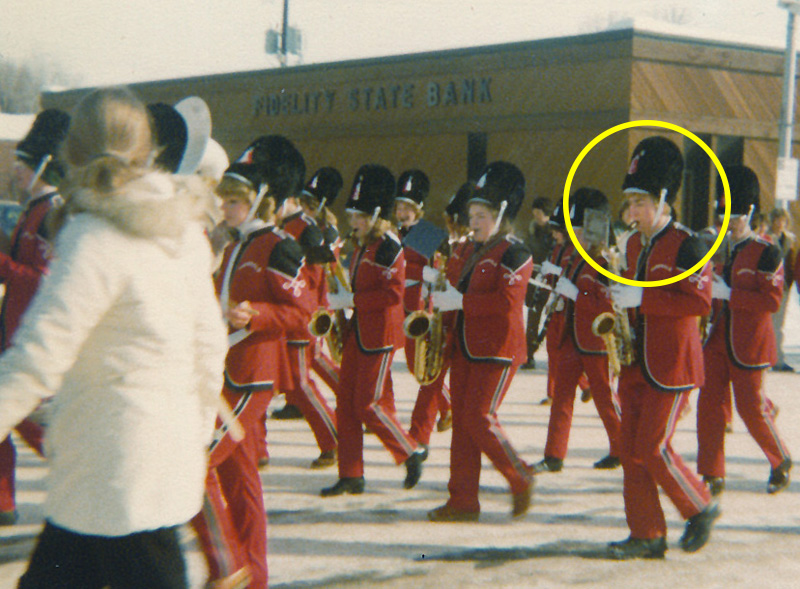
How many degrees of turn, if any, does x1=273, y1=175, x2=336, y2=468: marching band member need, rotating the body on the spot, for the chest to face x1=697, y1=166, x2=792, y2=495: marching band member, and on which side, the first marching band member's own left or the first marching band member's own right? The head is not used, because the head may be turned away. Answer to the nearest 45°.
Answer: approximately 180°

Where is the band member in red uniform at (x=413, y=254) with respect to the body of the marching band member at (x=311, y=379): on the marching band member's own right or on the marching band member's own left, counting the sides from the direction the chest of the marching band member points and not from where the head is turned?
on the marching band member's own right

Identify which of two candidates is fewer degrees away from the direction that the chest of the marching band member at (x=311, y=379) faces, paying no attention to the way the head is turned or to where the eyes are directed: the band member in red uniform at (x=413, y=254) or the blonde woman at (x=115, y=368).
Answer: the blonde woman

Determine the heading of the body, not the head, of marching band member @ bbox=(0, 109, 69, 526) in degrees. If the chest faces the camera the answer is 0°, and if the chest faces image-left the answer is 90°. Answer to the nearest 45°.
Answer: approximately 90°

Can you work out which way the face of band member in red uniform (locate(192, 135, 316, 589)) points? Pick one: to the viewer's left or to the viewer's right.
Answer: to the viewer's left

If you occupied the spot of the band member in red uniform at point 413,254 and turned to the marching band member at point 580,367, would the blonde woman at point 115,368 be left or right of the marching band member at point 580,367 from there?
right

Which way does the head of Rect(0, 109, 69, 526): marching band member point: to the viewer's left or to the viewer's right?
to the viewer's left
